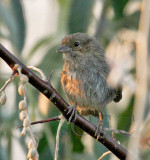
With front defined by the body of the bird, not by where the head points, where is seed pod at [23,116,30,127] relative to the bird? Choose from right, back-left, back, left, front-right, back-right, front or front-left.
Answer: front-right

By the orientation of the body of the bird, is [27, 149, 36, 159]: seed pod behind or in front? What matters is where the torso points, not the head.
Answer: in front

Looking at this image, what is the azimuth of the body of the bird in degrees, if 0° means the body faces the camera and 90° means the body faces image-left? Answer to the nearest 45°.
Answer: approximately 45°
